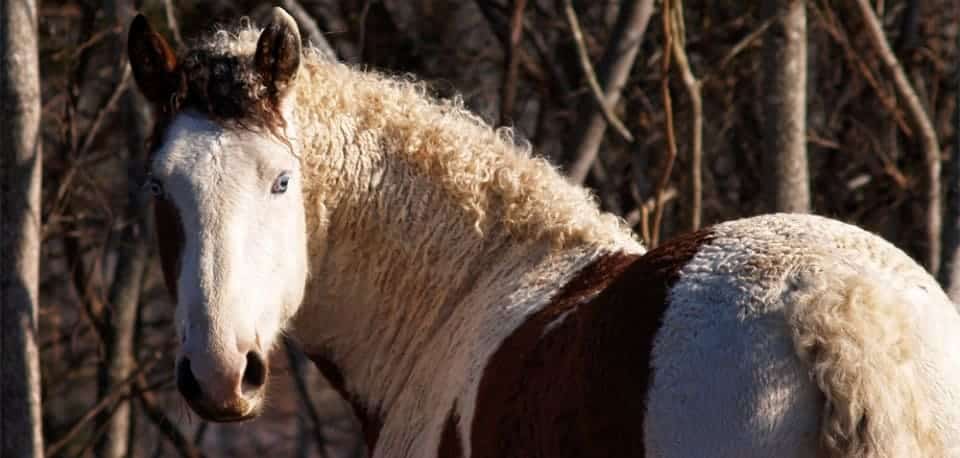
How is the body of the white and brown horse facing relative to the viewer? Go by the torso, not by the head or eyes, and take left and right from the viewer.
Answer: facing away from the viewer and to the left of the viewer

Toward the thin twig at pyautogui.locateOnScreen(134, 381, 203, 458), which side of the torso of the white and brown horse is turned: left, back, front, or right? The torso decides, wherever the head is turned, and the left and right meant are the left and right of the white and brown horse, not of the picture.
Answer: front

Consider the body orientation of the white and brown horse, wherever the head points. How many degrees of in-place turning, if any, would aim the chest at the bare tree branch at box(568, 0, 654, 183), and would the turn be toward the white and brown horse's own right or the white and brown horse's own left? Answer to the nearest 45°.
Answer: approximately 45° to the white and brown horse's own right

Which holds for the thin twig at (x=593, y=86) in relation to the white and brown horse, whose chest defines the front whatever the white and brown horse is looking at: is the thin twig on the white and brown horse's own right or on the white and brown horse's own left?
on the white and brown horse's own right

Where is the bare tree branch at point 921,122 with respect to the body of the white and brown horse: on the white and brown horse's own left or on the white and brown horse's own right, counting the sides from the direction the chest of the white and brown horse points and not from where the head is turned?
on the white and brown horse's own right

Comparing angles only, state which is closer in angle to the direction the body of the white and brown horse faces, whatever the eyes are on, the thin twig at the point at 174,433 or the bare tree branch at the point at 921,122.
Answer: the thin twig

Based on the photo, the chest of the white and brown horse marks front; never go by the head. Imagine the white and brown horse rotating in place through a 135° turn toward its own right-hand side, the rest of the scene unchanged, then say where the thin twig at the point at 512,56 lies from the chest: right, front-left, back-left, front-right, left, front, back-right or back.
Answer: left

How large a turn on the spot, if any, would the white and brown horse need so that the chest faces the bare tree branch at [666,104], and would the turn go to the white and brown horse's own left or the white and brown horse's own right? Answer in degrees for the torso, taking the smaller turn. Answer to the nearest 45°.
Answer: approximately 45° to the white and brown horse's own right
